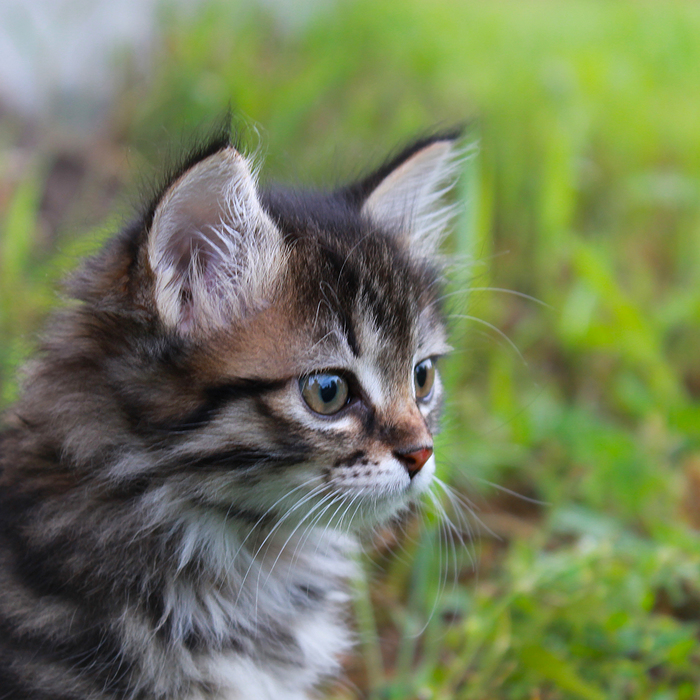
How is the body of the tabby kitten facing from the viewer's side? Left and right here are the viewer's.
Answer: facing the viewer and to the right of the viewer
